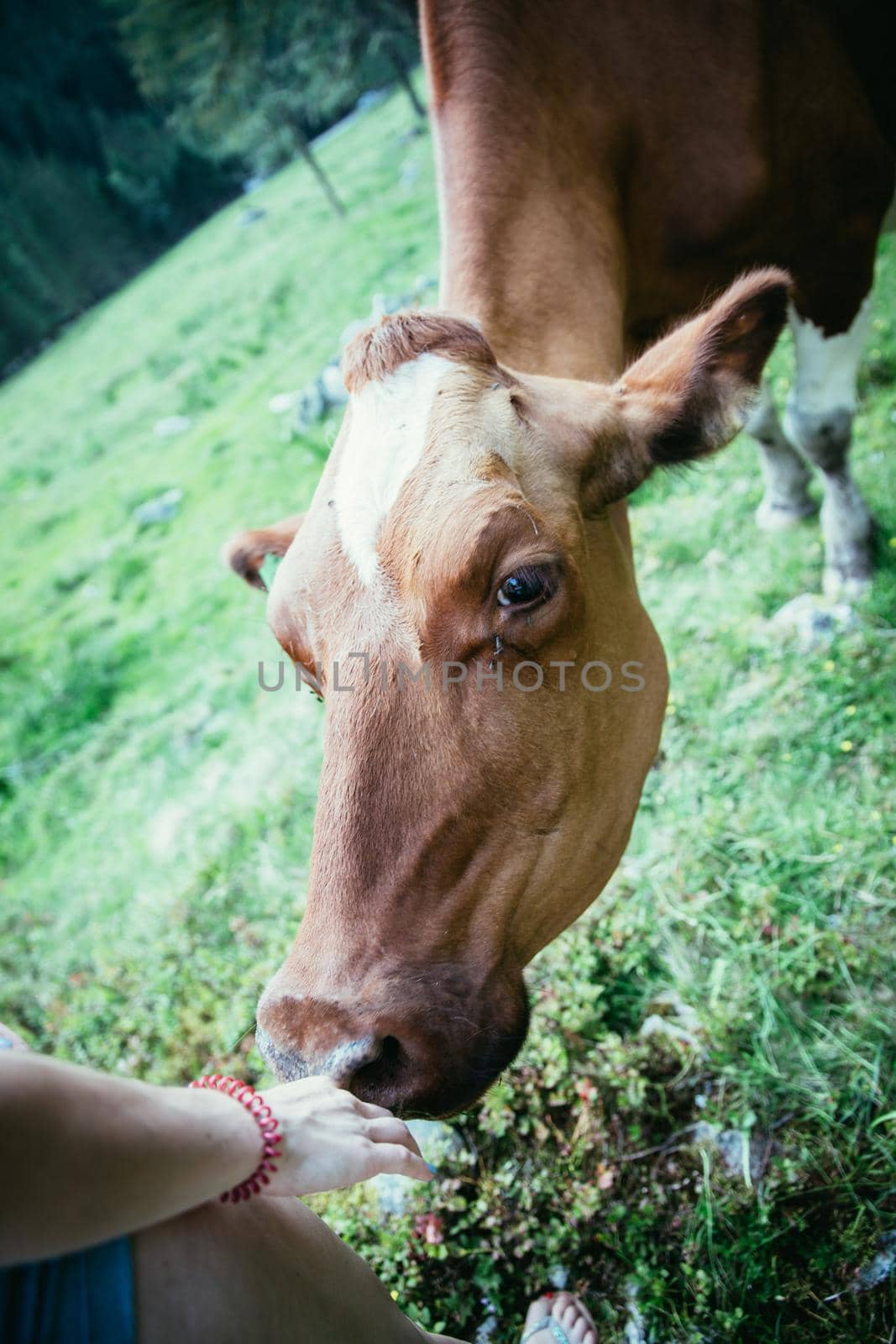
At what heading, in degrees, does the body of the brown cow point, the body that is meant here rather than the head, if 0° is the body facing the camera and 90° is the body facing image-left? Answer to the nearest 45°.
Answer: approximately 45°

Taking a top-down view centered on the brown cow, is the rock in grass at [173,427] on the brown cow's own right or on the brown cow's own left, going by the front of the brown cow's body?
on the brown cow's own right

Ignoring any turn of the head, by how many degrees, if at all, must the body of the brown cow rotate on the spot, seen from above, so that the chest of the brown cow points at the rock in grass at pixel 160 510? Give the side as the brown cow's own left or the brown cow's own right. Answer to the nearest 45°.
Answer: approximately 135° to the brown cow's own right
